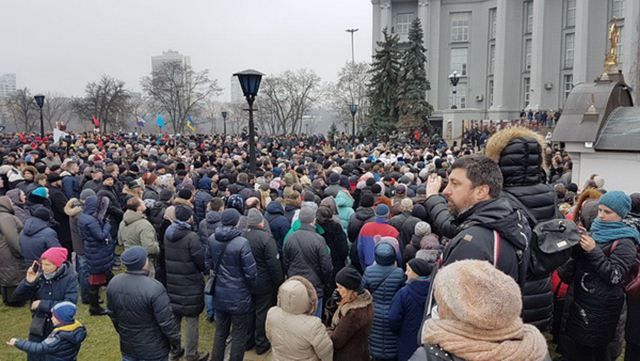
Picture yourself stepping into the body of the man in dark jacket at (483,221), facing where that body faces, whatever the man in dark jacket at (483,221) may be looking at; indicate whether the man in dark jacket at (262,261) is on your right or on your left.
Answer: on your right

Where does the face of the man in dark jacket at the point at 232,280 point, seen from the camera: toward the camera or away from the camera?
away from the camera

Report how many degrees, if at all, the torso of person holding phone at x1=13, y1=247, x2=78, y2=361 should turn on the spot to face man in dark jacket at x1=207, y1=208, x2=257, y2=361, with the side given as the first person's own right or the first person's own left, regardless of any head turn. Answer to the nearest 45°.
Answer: approximately 135° to the first person's own left

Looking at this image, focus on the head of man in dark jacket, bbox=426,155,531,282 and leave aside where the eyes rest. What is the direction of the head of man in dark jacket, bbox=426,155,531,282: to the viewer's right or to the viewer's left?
to the viewer's left

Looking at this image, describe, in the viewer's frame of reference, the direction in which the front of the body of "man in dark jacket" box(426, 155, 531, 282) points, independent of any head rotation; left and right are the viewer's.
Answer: facing to the left of the viewer

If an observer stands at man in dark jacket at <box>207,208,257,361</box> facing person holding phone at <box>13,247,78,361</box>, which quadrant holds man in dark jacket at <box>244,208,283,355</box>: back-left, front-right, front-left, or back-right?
back-right

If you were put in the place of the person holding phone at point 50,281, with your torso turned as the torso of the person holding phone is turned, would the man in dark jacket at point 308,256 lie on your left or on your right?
on your left

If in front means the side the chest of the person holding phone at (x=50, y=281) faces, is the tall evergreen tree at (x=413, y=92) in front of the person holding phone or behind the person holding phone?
behind

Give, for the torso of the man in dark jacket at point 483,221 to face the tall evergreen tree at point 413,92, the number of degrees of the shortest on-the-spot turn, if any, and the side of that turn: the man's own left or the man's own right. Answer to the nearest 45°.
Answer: approximately 90° to the man's own right

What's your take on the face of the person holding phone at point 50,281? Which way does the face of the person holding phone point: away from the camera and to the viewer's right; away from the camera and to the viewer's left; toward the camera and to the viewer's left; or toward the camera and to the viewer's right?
toward the camera and to the viewer's left

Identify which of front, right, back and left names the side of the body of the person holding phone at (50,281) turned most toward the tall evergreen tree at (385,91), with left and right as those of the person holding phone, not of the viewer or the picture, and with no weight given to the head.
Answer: back

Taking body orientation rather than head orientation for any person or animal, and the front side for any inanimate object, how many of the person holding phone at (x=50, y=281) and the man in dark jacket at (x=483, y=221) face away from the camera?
0

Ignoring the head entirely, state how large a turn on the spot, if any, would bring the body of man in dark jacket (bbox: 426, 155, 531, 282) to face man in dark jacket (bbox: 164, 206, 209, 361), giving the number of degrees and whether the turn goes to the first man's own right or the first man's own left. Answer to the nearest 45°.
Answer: approximately 45° to the first man's own right
